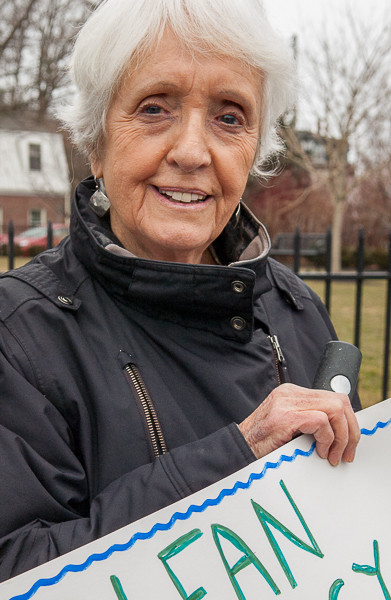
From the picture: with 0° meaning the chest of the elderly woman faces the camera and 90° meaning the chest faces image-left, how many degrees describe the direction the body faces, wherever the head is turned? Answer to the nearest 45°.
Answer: approximately 315°

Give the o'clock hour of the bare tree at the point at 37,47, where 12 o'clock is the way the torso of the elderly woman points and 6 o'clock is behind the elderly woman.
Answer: The bare tree is roughly at 7 o'clock from the elderly woman.

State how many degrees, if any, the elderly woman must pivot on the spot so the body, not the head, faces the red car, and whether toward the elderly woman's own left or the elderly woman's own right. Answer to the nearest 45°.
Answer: approximately 135° to the elderly woman's own left
